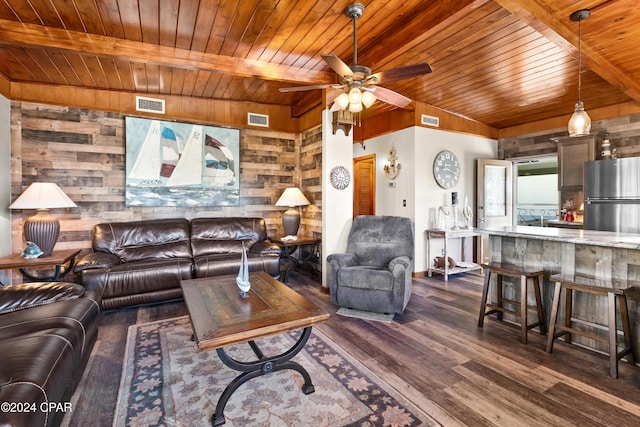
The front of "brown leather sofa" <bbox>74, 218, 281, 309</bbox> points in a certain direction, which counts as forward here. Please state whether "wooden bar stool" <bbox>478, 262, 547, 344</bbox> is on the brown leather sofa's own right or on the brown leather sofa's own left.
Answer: on the brown leather sofa's own left

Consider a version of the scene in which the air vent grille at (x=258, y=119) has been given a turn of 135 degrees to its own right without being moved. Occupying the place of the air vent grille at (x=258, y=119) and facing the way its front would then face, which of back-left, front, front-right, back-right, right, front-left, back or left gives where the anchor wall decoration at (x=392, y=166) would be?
back-right

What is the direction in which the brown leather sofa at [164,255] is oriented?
toward the camera

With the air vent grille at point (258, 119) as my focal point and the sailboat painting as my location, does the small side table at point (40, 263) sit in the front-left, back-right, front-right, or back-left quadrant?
back-right

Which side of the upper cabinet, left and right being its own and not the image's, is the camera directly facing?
front

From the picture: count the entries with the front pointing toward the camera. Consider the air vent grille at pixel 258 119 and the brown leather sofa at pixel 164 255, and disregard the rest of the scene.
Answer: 2

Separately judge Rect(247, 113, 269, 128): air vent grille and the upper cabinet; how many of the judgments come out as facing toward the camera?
2

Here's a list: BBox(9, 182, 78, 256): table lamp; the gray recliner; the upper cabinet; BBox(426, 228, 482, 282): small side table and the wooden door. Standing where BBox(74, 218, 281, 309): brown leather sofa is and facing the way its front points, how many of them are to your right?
1

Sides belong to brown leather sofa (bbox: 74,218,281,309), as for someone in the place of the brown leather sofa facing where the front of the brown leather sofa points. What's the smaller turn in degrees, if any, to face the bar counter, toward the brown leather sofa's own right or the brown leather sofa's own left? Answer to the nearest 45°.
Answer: approximately 45° to the brown leather sofa's own left

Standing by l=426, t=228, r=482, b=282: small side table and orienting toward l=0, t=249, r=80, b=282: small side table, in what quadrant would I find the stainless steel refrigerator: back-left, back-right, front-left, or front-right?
back-left

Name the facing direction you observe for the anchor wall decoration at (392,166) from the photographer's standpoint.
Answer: facing the viewer and to the left of the viewer

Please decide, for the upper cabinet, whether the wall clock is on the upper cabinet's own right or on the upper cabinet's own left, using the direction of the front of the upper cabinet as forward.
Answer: on the upper cabinet's own right

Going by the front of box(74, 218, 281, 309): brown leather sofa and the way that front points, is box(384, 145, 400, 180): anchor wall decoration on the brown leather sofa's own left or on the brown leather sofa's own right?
on the brown leather sofa's own left

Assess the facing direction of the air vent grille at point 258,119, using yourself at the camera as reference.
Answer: facing the viewer
